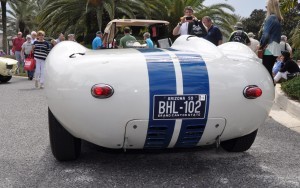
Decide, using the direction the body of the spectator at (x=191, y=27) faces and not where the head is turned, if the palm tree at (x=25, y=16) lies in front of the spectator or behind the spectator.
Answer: behind

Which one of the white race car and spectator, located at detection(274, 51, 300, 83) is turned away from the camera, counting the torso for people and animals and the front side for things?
the white race car

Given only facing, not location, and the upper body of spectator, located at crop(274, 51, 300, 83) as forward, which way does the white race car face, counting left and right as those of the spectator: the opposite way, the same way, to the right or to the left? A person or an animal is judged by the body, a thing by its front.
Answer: to the right

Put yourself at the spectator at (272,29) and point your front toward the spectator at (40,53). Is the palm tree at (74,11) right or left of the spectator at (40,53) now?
right

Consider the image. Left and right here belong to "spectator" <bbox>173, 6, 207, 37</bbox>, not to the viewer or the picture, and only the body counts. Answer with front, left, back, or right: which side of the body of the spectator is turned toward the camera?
front

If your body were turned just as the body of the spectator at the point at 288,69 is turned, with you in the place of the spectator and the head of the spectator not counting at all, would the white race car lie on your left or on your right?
on your left

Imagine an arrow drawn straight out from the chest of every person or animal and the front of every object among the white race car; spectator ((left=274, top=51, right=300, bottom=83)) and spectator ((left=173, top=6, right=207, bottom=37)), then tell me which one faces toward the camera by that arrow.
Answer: spectator ((left=173, top=6, right=207, bottom=37))

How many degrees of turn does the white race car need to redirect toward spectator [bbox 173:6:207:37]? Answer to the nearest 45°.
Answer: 0° — it already faces them

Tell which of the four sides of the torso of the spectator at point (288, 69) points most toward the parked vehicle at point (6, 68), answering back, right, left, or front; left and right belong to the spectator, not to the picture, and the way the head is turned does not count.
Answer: front

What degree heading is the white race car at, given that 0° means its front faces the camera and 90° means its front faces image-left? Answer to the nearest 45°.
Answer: approximately 180°

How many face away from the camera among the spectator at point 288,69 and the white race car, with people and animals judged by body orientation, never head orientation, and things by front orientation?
1

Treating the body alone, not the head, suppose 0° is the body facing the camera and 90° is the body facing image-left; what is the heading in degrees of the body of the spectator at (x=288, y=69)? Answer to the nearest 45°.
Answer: approximately 90°

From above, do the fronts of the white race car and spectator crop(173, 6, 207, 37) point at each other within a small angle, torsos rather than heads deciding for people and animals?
yes

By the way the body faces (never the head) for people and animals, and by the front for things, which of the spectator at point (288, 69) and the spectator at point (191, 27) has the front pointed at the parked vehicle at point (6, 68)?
the spectator at point (288, 69)

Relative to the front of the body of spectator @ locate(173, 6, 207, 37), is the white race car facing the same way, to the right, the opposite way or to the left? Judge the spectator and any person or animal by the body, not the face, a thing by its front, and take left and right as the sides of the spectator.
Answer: the opposite way
